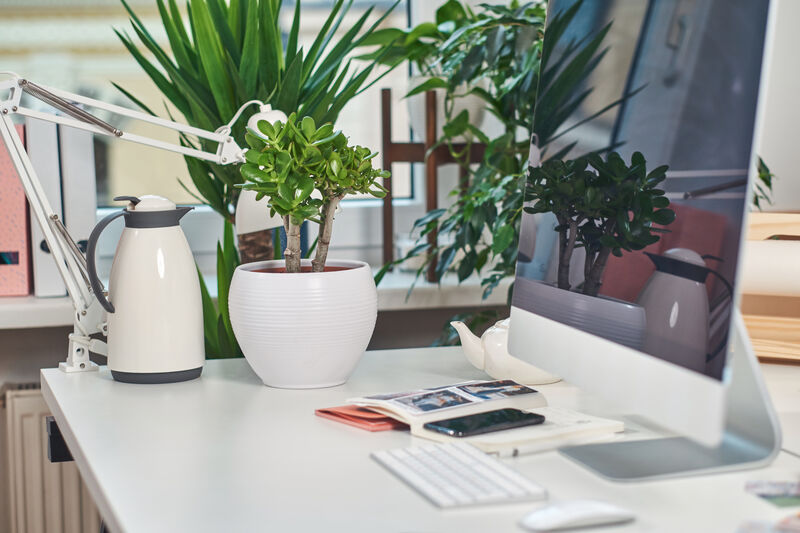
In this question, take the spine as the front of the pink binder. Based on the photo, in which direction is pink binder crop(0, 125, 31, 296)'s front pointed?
toward the camera

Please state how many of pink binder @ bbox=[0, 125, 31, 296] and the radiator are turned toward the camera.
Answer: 2

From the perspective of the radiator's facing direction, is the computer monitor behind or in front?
in front

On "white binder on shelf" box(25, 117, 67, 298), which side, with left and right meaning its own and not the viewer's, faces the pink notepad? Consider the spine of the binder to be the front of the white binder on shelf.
front

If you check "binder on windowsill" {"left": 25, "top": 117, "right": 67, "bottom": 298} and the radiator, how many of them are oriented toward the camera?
2

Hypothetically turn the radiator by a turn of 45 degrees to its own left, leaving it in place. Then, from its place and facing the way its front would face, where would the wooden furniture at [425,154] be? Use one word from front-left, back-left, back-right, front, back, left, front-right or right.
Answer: front-left

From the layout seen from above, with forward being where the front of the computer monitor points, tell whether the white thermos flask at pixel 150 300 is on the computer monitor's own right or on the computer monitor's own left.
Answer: on the computer monitor's own right

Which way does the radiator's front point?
toward the camera
